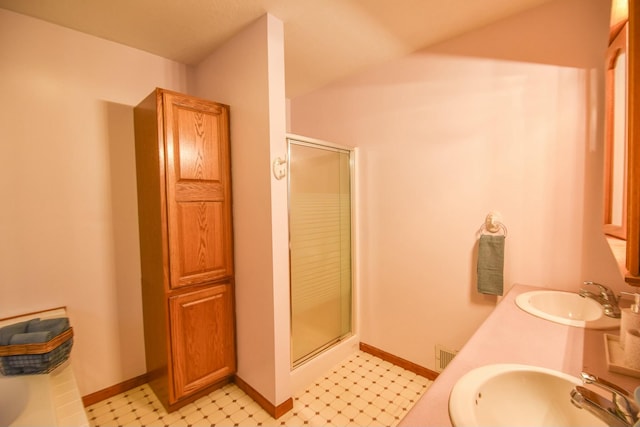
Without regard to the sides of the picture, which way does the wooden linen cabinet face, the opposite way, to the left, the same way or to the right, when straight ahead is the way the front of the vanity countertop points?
the opposite way

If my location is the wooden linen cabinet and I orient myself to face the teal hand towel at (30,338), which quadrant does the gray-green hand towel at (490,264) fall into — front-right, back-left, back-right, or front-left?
back-left

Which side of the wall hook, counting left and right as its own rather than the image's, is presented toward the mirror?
front

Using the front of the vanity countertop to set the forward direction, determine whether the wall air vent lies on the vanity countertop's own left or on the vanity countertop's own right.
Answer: on the vanity countertop's own right

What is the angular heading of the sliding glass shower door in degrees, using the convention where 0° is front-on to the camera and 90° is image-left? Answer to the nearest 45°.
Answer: approximately 315°

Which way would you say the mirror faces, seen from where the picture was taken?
facing to the left of the viewer

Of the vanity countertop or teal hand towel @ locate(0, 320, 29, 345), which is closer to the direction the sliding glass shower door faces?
the vanity countertop

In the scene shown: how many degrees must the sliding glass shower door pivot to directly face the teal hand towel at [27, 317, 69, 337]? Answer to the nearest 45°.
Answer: approximately 90° to its right

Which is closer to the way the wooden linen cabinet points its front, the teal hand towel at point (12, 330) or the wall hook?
the wall hook

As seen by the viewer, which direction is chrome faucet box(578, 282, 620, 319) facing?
to the viewer's left

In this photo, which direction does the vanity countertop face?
to the viewer's left
